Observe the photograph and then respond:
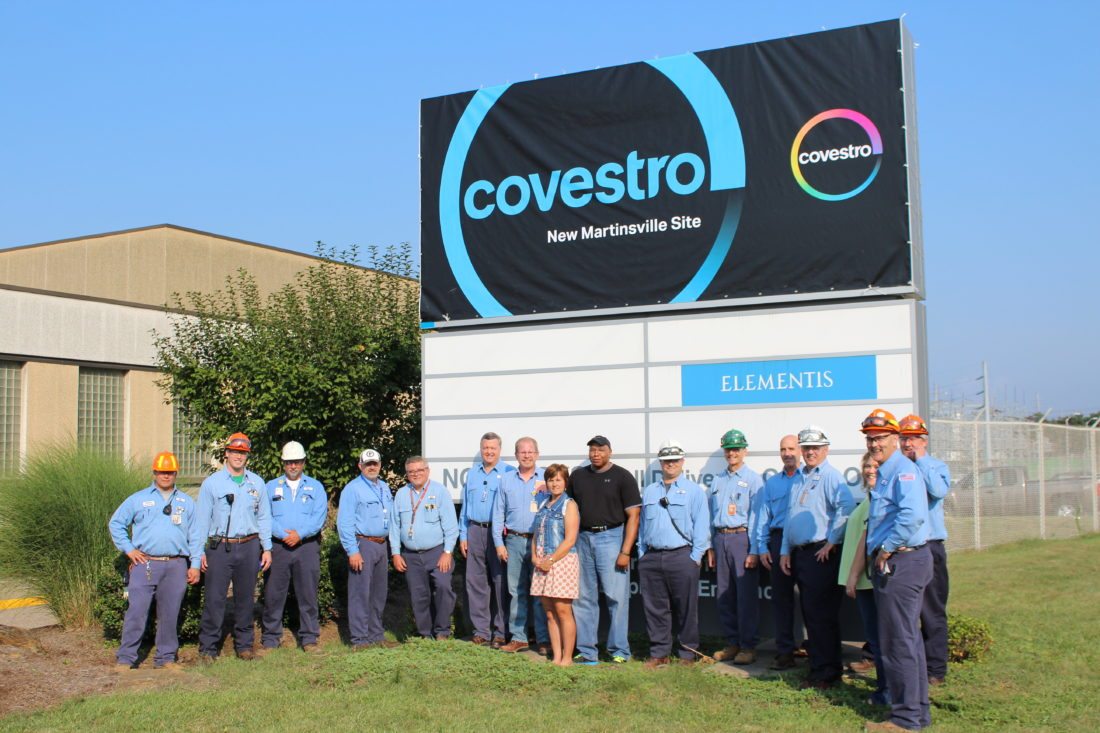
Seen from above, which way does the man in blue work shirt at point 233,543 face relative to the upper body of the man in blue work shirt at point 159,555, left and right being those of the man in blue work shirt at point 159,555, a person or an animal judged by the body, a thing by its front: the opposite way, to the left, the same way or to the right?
the same way

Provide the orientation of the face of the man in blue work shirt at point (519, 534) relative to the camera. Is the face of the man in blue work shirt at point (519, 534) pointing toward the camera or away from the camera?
toward the camera

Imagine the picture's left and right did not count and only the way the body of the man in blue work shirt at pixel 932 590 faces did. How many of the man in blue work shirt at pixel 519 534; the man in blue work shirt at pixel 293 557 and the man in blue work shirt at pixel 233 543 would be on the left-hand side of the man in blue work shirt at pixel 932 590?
0

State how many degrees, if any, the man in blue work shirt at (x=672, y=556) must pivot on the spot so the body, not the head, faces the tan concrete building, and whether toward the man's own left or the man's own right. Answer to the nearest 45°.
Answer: approximately 135° to the man's own right

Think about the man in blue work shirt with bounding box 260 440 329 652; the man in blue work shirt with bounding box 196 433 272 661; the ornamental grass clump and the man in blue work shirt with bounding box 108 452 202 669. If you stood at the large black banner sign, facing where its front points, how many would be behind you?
0

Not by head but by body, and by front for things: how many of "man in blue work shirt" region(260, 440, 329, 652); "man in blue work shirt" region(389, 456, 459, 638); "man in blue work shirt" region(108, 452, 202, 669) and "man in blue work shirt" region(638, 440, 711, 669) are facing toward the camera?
4

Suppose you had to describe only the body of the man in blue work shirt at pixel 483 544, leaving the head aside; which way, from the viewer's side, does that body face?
toward the camera

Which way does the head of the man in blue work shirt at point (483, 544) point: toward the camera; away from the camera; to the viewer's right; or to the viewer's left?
toward the camera

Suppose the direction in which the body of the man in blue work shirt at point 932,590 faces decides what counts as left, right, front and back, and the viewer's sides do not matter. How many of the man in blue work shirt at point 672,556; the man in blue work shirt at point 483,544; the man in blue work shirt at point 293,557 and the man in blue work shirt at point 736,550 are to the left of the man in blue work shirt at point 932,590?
0

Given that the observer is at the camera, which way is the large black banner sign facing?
facing the viewer and to the left of the viewer

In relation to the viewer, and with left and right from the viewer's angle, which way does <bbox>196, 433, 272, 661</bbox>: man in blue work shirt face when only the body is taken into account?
facing the viewer

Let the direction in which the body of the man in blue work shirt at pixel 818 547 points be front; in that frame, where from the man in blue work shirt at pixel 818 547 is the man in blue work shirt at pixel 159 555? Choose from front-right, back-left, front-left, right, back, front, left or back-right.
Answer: front-right

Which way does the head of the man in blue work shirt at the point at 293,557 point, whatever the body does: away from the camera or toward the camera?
toward the camera

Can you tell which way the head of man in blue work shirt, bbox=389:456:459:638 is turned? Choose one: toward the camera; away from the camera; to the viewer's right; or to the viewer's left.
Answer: toward the camera

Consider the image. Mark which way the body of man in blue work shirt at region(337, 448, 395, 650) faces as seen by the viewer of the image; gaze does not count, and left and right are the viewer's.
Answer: facing the viewer and to the right of the viewer

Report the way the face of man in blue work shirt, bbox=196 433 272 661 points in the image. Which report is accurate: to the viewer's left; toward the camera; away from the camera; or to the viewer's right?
toward the camera

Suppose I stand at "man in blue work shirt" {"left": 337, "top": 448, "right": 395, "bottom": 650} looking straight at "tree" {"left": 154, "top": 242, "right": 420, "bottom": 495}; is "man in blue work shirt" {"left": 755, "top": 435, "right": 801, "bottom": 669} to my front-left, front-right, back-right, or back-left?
back-right

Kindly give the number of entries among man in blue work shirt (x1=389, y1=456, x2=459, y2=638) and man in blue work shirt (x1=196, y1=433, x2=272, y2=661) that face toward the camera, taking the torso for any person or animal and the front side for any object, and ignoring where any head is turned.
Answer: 2

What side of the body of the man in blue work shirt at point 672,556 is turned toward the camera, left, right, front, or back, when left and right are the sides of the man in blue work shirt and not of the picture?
front

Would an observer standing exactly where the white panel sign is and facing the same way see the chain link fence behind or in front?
behind

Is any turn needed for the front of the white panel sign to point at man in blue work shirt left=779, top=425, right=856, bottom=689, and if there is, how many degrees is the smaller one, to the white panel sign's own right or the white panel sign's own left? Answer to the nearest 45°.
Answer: approximately 90° to the white panel sign's own left
